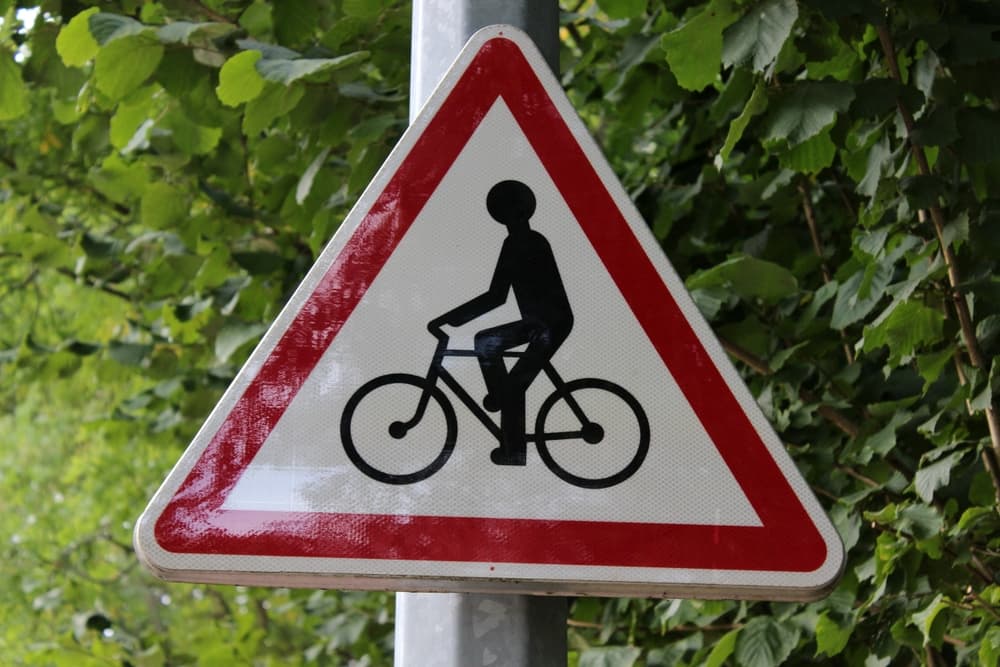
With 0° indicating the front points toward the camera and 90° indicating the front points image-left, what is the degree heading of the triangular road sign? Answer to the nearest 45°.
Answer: approximately 0°
